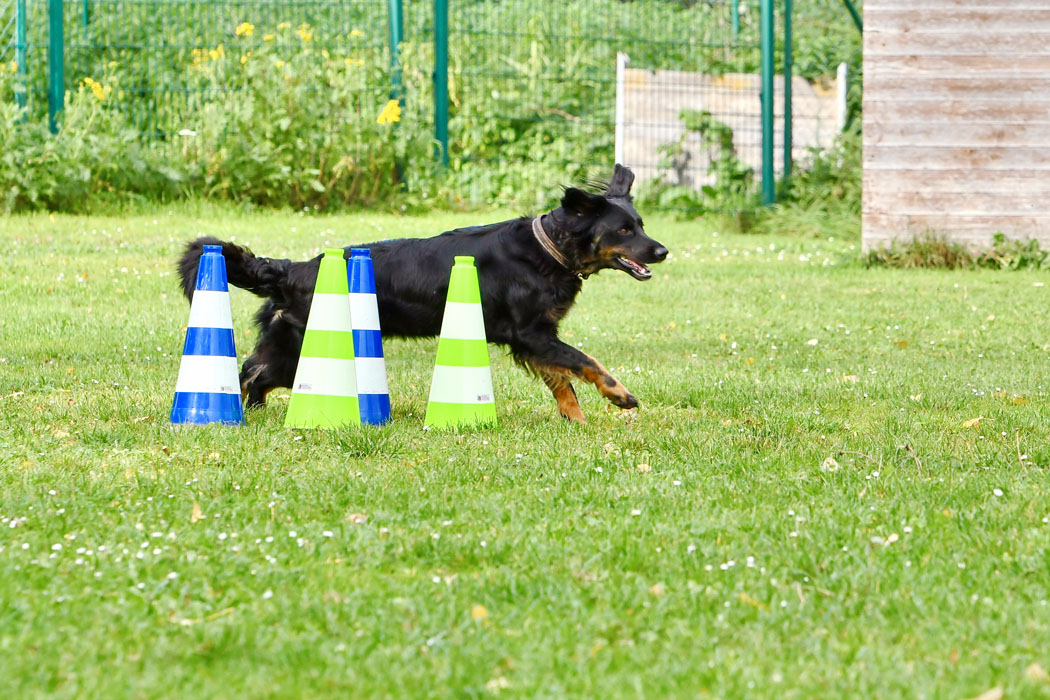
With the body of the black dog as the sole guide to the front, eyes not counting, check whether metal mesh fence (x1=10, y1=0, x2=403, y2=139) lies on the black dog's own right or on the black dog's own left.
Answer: on the black dog's own left

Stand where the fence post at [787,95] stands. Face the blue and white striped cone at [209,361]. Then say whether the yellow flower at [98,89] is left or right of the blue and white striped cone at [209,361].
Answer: right

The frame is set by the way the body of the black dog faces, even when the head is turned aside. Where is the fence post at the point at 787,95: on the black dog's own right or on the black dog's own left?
on the black dog's own left

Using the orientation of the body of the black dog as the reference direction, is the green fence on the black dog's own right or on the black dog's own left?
on the black dog's own left

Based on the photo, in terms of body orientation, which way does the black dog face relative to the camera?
to the viewer's right

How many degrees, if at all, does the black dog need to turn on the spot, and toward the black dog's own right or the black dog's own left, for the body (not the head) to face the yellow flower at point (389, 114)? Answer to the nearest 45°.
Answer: approximately 90° to the black dog's own left

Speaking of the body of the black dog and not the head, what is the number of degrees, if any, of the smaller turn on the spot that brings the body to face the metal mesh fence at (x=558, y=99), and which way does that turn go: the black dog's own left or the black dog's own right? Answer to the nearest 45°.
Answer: approximately 90° to the black dog's own left
